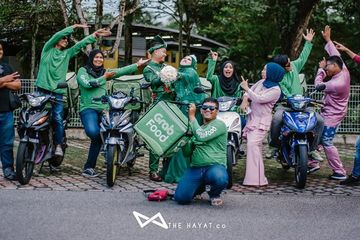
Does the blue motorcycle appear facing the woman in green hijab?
no

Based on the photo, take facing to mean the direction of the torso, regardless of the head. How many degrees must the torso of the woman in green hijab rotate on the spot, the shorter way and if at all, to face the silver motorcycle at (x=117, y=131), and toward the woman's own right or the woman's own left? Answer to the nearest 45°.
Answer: approximately 45° to the woman's own right

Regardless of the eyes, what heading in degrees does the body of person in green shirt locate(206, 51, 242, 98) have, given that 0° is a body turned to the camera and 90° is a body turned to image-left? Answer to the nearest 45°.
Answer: approximately 0°

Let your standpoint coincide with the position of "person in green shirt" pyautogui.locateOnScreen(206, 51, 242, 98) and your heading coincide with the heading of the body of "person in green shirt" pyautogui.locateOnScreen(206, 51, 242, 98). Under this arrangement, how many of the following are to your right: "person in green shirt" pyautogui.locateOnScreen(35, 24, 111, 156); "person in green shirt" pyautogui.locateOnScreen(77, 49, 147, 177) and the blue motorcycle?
2

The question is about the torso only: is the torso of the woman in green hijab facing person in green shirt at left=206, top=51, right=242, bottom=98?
no

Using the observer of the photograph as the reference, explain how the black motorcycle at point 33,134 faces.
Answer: facing the viewer and to the left of the viewer

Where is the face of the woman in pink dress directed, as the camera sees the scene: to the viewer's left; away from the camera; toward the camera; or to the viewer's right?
to the viewer's left

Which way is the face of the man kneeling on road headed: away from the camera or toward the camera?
toward the camera

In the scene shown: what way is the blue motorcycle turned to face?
toward the camera

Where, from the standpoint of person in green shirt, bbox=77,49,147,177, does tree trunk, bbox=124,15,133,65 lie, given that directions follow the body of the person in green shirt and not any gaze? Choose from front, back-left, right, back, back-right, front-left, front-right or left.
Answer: back-left

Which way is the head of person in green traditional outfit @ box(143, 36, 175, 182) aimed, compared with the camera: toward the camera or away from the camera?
toward the camera

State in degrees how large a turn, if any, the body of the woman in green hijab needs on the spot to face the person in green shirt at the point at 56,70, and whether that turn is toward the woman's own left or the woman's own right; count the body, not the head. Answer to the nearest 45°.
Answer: approximately 45° to the woman's own right

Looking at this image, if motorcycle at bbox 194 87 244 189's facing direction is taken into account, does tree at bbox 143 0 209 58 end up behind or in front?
behind

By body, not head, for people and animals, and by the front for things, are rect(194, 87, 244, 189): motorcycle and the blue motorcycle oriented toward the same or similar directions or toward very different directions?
same or similar directions

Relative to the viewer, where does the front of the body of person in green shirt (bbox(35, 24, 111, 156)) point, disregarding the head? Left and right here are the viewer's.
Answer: facing the viewer and to the right of the viewer

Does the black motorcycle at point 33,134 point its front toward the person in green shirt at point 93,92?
no

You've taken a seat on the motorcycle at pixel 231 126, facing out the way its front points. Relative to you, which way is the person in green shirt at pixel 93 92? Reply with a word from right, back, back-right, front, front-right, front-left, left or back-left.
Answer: right

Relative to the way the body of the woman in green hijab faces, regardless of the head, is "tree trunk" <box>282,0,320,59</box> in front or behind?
behind
